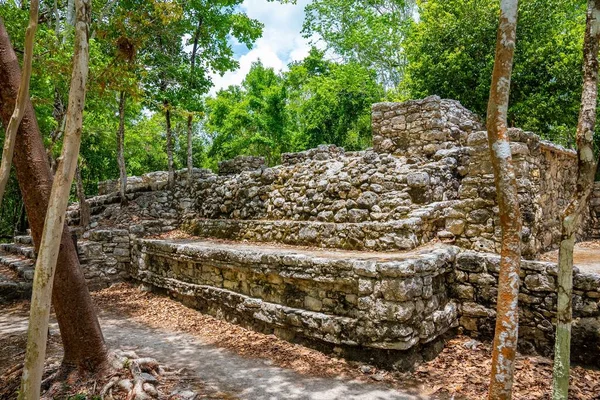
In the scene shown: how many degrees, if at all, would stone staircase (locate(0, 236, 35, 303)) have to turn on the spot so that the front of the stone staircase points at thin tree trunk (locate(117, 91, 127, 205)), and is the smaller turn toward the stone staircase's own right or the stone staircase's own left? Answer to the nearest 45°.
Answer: approximately 180°

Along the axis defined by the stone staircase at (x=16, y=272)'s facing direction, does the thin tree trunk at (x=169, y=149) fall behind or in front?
behind

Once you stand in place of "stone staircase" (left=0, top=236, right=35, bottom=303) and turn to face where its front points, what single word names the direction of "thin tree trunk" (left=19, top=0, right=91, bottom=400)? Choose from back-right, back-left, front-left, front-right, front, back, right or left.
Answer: front-left

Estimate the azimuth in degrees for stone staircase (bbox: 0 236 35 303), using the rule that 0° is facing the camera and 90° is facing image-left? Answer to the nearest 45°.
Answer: approximately 45°

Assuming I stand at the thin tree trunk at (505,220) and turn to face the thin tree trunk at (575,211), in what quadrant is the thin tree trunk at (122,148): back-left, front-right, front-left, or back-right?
back-left

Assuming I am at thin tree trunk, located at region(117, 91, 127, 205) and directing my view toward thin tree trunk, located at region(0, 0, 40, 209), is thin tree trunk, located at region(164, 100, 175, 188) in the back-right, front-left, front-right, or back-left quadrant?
back-left

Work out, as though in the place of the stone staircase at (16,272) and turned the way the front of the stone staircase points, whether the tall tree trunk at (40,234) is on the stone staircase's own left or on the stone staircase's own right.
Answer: on the stone staircase's own left

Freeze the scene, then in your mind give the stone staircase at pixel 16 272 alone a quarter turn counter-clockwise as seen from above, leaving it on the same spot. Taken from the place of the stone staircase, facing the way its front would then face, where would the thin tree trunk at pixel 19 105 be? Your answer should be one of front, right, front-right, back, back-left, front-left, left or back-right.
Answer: front-right

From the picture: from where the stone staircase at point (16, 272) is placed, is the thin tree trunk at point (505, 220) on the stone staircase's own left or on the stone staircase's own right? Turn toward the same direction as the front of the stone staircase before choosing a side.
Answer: on the stone staircase's own left
